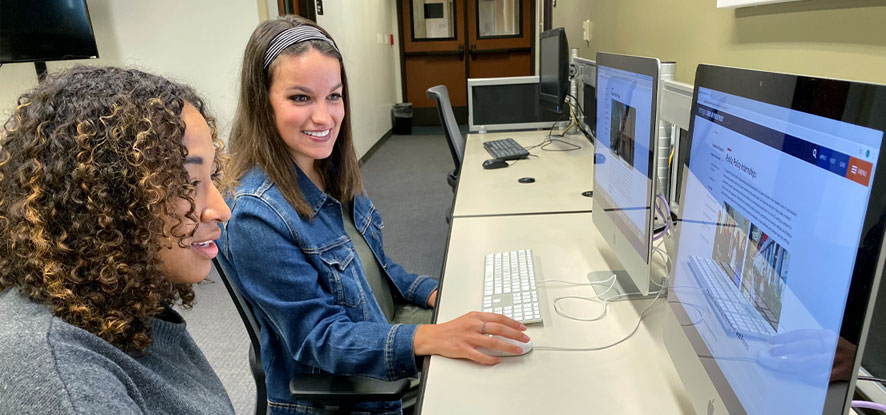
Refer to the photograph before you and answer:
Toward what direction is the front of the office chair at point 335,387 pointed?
to the viewer's right

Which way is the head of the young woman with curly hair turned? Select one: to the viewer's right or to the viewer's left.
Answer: to the viewer's right

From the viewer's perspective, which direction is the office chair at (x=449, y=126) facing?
to the viewer's right

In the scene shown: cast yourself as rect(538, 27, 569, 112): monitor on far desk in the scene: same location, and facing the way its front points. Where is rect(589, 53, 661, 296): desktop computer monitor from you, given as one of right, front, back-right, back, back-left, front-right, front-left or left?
left

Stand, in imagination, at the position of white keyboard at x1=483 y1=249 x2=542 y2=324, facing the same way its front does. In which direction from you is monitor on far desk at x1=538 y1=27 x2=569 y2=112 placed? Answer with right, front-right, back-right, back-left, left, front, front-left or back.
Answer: right

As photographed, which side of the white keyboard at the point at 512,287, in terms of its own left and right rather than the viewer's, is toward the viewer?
left

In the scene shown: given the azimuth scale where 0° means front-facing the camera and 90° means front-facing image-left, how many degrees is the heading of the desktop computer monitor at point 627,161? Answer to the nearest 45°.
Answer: approximately 90°

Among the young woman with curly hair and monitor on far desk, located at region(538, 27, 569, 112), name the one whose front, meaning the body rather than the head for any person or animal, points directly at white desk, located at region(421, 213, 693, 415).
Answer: the young woman with curly hair

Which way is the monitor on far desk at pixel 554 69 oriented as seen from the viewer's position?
to the viewer's left

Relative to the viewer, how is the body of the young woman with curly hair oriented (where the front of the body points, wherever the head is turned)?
to the viewer's right
